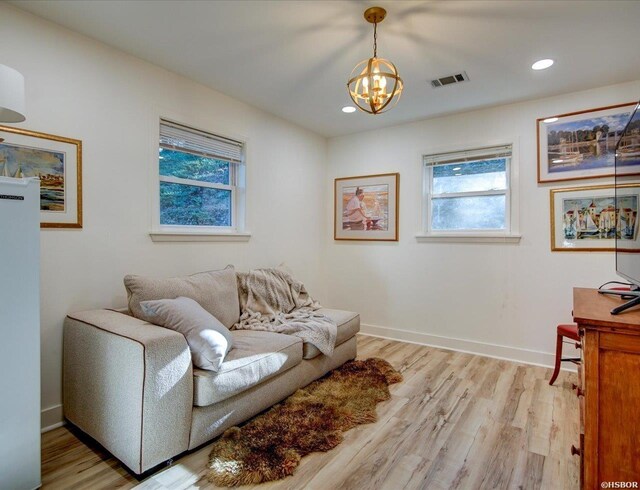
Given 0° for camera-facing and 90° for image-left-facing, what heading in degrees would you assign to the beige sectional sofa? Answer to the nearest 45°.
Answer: approximately 315°

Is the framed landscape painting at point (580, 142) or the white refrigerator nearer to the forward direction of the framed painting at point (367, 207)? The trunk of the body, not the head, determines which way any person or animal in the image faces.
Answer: the white refrigerator

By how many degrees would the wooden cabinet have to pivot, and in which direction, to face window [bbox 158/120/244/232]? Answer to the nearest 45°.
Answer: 0° — it already faces it

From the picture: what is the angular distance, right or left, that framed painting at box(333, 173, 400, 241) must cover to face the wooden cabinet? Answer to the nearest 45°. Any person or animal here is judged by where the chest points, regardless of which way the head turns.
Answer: approximately 45° to its left

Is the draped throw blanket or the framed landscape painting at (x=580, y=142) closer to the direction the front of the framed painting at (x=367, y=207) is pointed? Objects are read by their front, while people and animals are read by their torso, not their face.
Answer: the draped throw blanket

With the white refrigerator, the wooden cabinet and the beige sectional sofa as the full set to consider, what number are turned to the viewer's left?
1

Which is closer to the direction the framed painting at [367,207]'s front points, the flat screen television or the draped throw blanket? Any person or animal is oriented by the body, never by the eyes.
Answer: the draped throw blanket

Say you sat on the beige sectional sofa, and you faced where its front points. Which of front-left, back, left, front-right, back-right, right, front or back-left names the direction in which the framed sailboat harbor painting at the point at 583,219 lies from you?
front-left

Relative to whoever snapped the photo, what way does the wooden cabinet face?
facing to the left of the viewer

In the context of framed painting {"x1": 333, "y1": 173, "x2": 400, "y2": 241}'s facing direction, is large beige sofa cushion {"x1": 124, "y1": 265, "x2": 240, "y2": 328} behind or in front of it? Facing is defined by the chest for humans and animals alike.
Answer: in front

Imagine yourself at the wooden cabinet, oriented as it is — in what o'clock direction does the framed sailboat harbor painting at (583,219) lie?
The framed sailboat harbor painting is roughly at 3 o'clock from the wooden cabinet.

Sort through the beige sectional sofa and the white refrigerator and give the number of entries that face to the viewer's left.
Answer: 0

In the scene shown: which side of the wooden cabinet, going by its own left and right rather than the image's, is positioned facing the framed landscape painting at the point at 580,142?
right

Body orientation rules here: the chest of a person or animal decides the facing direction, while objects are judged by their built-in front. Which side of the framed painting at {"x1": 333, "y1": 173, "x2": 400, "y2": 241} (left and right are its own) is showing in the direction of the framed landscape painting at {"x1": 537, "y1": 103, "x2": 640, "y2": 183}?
left
